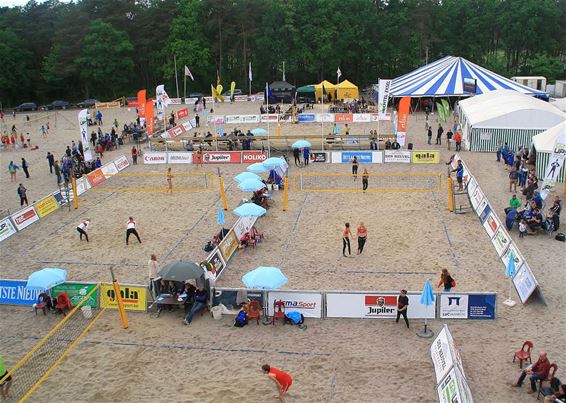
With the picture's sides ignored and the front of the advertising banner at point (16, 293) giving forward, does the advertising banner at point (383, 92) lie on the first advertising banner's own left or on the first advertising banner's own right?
on the first advertising banner's own left

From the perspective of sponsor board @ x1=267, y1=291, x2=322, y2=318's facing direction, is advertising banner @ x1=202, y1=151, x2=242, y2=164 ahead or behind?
behind

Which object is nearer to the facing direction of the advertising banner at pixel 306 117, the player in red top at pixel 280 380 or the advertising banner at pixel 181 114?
the player in red top

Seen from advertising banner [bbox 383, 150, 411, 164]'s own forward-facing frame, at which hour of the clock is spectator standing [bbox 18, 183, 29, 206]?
The spectator standing is roughly at 2 o'clock from the advertising banner.

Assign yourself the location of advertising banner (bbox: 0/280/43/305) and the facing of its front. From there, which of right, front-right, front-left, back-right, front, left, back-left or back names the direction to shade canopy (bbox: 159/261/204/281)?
front-left

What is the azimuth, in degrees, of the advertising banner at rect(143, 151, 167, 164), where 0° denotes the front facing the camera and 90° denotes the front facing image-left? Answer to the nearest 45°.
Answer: approximately 0°
